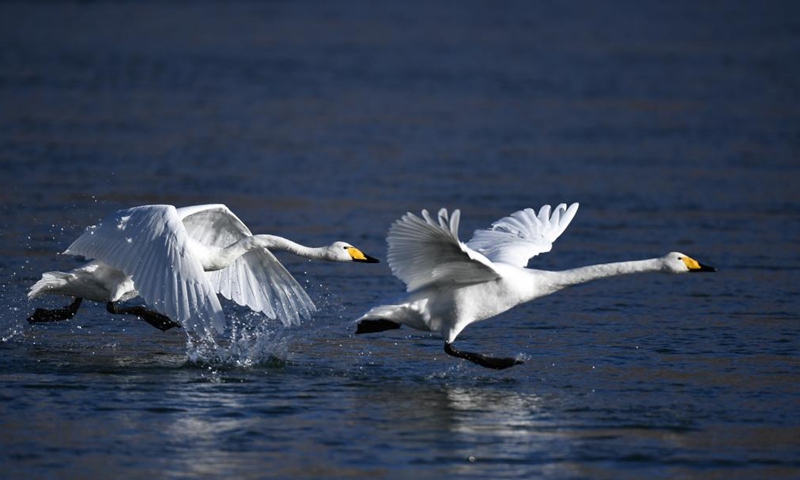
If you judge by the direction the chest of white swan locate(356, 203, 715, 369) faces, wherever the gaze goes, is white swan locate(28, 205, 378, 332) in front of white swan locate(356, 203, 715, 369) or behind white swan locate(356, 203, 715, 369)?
behind

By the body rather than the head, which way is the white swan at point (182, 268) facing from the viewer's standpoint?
to the viewer's right

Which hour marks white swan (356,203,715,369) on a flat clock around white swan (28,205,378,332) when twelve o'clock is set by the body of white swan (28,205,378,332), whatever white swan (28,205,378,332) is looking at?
white swan (356,203,715,369) is roughly at 1 o'clock from white swan (28,205,378,332).

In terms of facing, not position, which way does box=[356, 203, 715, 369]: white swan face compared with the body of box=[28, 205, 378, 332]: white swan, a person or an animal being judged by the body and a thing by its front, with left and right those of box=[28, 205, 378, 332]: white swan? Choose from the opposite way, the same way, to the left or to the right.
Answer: the same way

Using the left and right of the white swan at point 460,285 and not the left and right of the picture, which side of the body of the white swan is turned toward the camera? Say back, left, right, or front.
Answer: right

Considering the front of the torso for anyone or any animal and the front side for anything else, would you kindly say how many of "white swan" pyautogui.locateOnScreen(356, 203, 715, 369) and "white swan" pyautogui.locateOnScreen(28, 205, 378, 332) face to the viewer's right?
2

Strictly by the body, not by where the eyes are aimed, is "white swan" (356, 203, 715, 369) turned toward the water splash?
no
